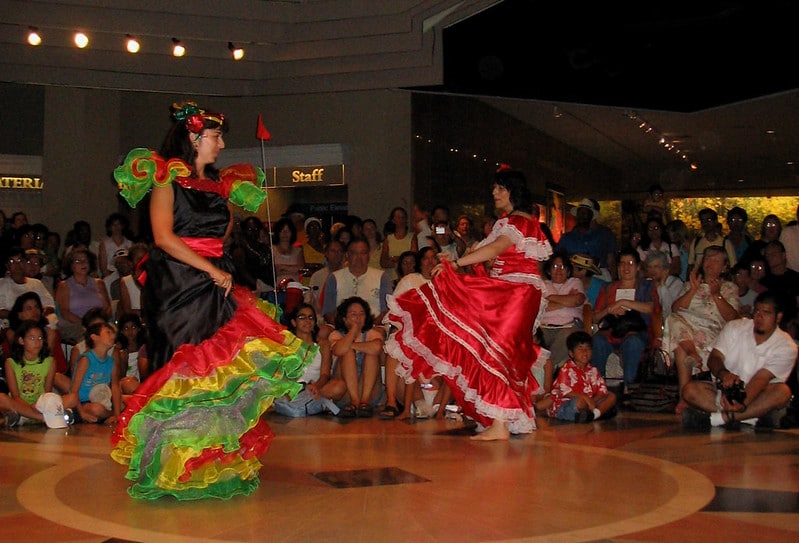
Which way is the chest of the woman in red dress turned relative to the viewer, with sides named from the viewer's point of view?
facing to the left of the viewer

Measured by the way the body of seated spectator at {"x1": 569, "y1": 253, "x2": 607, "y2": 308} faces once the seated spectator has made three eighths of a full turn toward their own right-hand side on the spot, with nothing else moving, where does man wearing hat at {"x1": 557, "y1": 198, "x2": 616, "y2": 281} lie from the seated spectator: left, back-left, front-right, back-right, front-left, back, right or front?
front

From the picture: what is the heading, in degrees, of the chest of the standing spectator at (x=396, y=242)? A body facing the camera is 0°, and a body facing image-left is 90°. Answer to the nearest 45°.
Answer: approximately 0°

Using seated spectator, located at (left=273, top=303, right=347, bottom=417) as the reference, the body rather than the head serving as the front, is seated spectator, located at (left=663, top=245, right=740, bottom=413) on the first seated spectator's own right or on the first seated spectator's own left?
on the first seated spectator's own left

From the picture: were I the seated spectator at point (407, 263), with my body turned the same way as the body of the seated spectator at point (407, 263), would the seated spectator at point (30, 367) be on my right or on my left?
on my right

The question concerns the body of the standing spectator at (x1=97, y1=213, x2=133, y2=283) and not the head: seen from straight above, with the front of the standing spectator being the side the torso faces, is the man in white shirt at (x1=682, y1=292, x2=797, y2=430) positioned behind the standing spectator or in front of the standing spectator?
in front

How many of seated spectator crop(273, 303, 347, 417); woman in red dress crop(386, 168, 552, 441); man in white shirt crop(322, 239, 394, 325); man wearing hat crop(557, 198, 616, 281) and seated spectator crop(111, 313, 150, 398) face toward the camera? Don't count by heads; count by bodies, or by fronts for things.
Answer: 4

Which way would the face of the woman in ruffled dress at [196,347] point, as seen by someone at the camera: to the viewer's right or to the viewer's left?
to the viewer's right

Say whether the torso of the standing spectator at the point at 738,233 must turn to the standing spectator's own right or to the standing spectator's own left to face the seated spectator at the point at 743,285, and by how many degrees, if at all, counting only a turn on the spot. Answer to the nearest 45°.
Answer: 0° — they already face them

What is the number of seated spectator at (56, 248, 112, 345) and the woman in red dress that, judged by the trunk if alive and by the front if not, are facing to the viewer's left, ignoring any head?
1

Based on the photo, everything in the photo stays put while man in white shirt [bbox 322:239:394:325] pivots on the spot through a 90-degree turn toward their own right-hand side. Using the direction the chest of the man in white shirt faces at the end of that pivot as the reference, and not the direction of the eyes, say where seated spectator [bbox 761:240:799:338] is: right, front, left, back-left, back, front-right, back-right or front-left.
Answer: back

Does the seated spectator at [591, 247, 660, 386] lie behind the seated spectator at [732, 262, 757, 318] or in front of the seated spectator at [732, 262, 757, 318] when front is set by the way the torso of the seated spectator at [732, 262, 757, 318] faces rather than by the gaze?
in front

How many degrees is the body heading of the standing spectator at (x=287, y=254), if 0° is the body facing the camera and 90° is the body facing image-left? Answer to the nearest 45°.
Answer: approximately 0°
